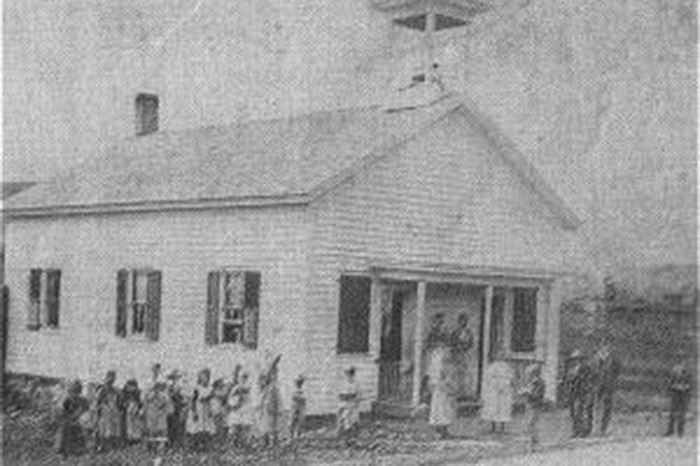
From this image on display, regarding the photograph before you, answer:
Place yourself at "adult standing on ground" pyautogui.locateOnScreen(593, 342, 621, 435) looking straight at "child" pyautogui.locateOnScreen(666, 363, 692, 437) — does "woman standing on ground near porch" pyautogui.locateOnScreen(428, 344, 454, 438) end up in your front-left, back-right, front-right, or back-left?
back-right

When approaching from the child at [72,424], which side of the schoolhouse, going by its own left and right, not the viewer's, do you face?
right

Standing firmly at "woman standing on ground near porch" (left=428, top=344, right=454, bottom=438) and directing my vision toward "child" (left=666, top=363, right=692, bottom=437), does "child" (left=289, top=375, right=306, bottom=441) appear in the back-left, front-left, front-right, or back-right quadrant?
back-right

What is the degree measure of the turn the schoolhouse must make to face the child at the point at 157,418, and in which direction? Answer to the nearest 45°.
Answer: approximately 90° to its right

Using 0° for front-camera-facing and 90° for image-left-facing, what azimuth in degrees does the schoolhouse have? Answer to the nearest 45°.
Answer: approximately 315°
